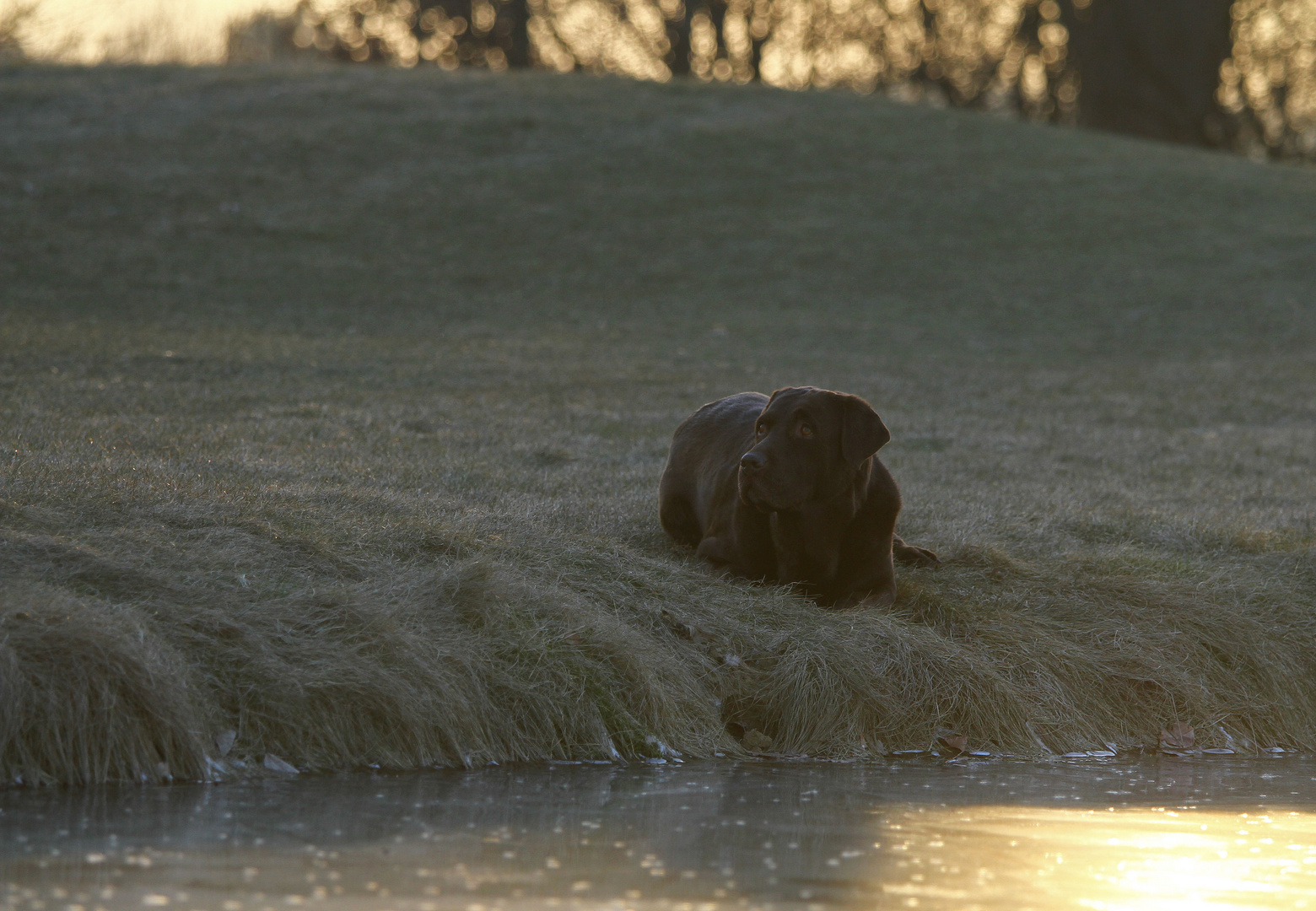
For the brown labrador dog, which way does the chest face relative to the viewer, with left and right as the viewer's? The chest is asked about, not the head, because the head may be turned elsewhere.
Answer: facing the viewer and to the right of the viewer

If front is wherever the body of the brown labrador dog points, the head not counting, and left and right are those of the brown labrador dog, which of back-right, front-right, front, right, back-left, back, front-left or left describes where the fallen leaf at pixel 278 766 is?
right

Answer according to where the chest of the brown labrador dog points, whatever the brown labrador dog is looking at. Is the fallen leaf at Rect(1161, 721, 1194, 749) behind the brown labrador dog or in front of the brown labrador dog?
in front

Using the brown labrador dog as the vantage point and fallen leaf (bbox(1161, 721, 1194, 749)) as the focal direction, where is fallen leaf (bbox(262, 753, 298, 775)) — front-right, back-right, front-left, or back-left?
back-right

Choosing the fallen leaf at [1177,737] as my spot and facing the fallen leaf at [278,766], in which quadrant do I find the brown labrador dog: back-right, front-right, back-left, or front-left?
front-right

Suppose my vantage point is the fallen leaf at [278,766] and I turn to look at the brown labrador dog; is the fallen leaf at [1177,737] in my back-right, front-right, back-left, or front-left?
front-right

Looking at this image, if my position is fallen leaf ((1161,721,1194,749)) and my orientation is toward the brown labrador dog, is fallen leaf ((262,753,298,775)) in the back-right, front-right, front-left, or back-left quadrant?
front-left
